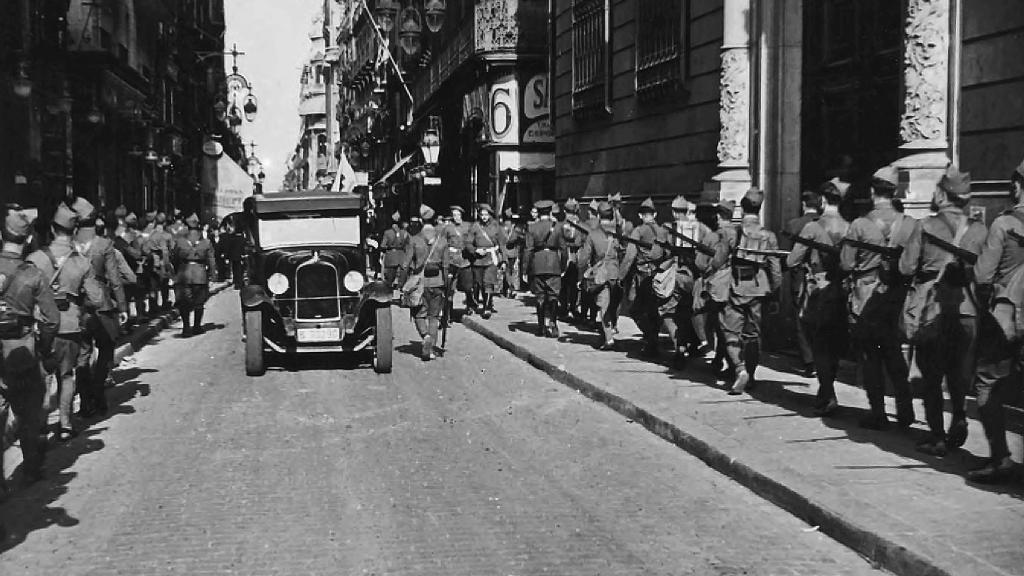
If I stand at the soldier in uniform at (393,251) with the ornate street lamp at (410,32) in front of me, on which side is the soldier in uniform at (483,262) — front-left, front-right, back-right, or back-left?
back-right

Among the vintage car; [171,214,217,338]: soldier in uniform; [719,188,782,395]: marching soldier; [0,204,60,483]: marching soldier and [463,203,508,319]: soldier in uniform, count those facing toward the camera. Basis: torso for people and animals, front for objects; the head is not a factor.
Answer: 3

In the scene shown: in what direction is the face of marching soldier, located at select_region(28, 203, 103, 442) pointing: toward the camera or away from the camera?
away from the camera

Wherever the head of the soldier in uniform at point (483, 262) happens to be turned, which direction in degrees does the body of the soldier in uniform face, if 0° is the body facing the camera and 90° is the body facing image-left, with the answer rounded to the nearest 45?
approximately 0°

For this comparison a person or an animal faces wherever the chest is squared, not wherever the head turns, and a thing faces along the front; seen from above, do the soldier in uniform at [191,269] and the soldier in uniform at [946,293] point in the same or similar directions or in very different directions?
very different directions

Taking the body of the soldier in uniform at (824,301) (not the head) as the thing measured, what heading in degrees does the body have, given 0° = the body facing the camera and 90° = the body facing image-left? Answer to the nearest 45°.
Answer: approximately 135°
